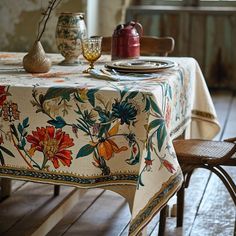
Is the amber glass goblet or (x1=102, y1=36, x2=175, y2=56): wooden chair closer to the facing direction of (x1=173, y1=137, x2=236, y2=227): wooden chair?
the amber glass goblet

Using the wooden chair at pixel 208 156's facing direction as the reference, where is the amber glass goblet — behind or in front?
in front

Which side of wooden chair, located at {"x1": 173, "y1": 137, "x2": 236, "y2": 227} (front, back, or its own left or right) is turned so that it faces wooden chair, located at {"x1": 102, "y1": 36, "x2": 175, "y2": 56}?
right

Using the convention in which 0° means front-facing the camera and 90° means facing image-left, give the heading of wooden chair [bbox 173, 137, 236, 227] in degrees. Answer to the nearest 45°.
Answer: approximately 90°

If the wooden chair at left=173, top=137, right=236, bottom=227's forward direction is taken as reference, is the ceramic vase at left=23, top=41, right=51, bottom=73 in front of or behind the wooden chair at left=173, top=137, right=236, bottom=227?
in front
